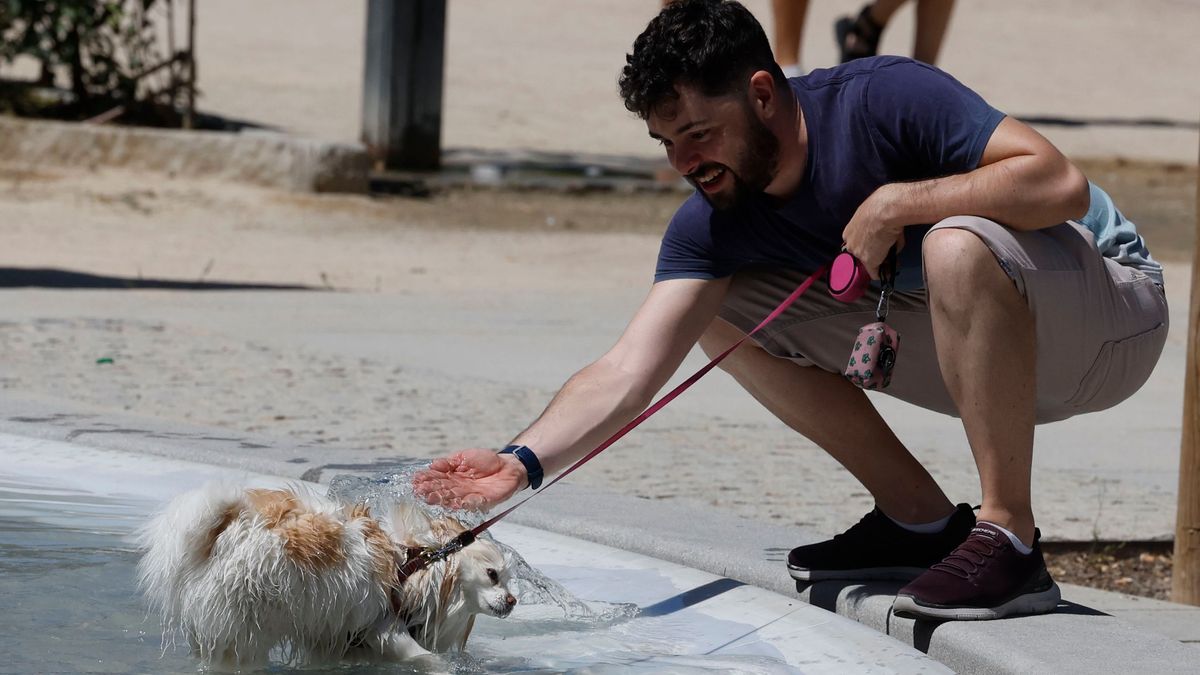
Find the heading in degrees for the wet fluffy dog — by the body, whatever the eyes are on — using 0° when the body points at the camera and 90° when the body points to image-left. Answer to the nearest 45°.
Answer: approximately 270°

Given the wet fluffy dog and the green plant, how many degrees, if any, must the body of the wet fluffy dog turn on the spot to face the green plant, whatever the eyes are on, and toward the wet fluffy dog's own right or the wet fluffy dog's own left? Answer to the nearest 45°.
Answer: approximately 90° to the wet fluffy dog's own left
